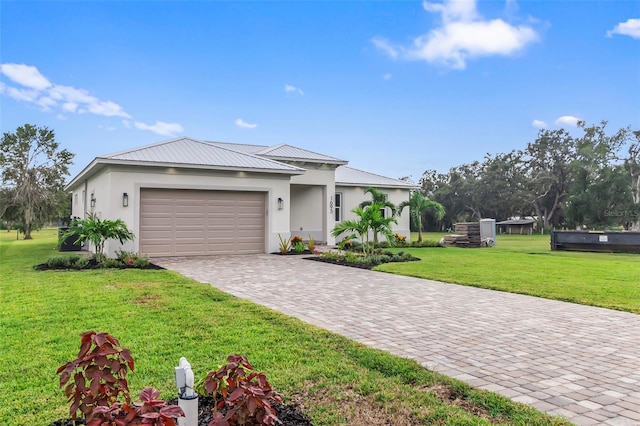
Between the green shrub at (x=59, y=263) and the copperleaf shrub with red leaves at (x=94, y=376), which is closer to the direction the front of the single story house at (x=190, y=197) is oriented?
the copperleaf shrub with red leaves

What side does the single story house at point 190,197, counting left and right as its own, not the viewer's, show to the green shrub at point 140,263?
front

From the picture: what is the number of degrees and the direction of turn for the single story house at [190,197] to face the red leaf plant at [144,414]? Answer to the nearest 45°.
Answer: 0° — it already faces it

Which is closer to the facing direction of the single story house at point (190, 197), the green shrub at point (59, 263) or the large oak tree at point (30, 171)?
the green shrub

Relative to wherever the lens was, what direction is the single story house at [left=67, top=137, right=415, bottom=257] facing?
facing the viewer

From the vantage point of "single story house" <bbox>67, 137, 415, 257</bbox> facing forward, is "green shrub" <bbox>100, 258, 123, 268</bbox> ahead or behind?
ahead

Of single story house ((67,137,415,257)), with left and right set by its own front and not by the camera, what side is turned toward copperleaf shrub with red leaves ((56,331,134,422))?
front

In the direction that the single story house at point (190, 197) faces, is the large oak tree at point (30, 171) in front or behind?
behind

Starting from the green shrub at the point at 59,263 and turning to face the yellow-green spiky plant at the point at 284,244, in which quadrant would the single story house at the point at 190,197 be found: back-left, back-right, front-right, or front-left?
front-left

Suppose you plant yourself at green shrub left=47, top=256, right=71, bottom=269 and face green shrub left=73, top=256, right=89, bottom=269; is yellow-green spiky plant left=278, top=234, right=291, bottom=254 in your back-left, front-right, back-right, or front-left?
front-left

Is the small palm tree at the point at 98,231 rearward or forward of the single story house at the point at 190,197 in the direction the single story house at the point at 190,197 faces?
forward

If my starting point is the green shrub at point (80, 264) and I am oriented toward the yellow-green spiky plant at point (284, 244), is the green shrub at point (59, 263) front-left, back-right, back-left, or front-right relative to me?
back-left

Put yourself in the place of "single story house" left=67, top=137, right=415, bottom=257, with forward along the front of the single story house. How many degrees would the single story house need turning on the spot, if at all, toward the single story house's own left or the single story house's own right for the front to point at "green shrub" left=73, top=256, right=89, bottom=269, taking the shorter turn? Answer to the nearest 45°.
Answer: approximately 45° to the single story house's own right
